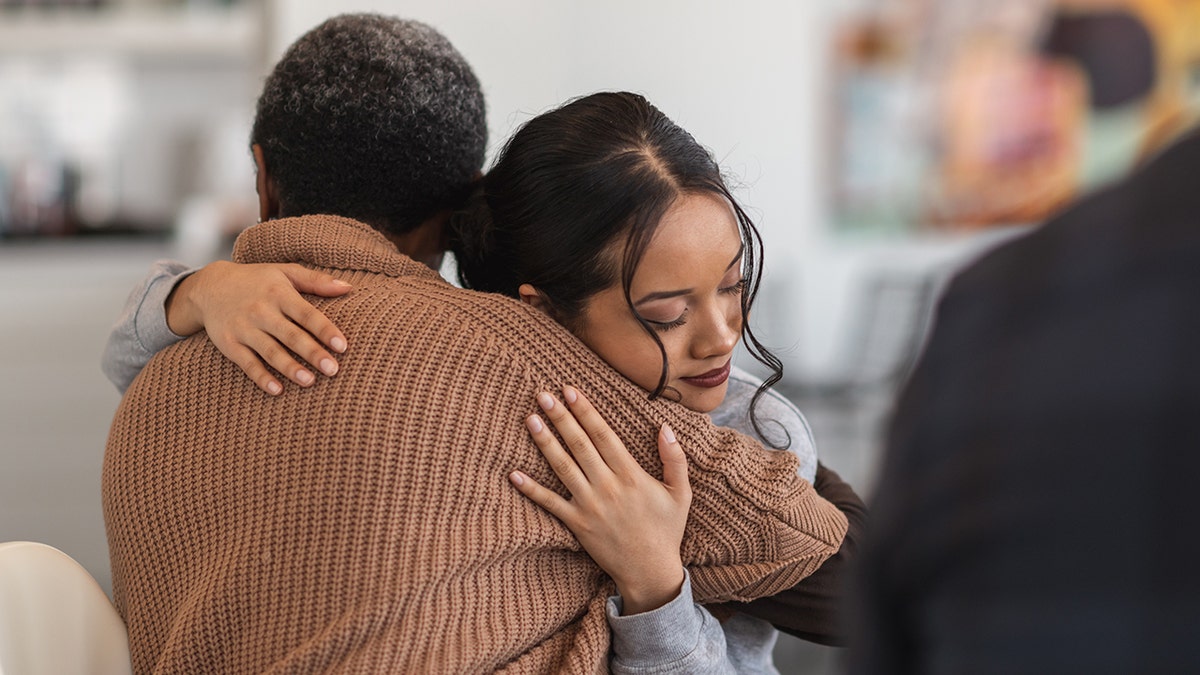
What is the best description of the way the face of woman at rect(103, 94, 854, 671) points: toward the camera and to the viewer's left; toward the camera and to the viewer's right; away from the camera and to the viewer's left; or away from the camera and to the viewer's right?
toward the camera and to the viewer's right

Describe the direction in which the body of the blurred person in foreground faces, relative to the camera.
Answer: away from the camera

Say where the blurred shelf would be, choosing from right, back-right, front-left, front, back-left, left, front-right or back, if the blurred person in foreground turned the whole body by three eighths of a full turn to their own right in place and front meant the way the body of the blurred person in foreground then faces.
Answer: back

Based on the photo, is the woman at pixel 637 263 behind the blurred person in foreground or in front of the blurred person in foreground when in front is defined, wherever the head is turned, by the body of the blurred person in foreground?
in front
